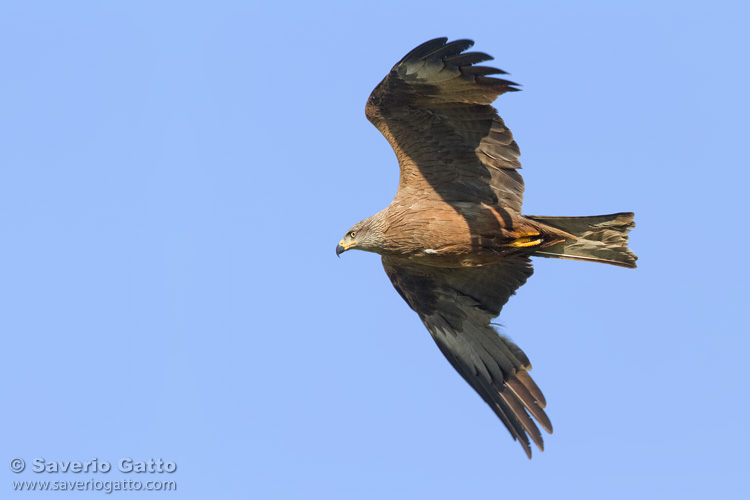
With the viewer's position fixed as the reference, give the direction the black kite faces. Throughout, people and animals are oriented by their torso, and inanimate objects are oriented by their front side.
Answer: facing to the left of the viewer
